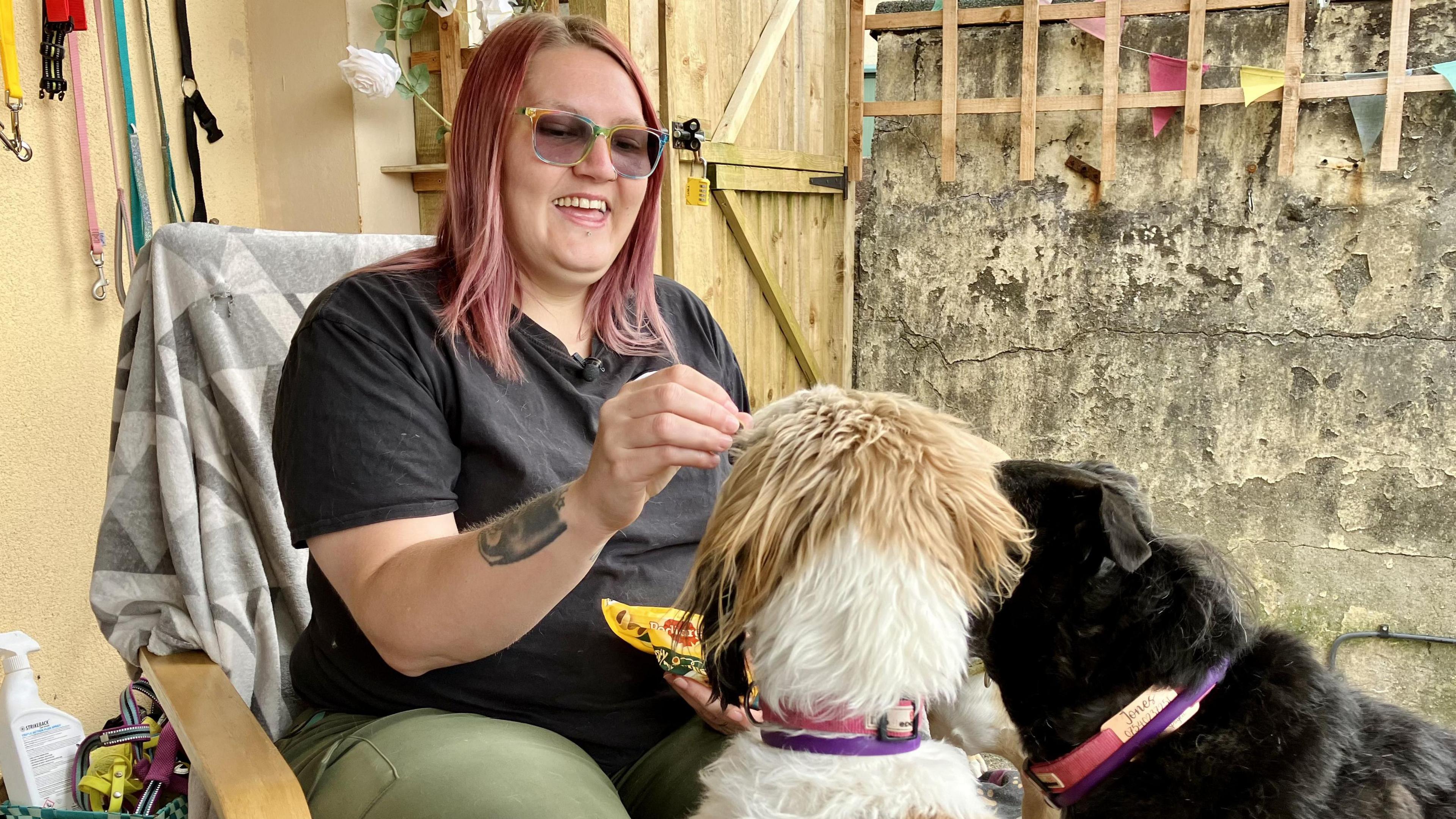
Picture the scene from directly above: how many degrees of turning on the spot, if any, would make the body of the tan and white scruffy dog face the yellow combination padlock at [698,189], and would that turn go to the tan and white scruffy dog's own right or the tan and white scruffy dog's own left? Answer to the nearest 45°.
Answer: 0° — it already faces it

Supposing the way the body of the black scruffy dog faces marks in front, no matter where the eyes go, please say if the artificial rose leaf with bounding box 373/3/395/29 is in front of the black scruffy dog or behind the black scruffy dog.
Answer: in front

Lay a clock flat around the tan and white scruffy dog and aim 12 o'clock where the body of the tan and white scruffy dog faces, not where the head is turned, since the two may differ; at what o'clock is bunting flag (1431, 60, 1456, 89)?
The bunting flag is roughly at 1 o'clock from the tan and white scruffy dog.

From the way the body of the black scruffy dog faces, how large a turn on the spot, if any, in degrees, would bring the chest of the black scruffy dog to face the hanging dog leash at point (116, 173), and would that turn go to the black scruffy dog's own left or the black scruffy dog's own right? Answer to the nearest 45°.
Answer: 0° — it already faces it

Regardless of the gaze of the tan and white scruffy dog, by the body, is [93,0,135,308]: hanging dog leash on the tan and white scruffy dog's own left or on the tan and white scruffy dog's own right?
on the tan and white scruffy dog's own left

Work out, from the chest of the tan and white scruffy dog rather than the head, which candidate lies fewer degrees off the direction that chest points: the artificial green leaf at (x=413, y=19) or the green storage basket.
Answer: the artificial green leaf

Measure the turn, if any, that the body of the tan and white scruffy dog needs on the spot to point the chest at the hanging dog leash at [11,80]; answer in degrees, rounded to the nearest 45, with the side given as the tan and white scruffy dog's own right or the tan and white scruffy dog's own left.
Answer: approximately 45° to the tan and white scruffy dog's own left

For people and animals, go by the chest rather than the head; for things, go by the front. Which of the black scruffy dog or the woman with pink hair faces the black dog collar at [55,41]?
the black scruffy dog

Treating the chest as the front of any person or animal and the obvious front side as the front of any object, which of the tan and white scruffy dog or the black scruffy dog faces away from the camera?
the tan and white scruffy dog

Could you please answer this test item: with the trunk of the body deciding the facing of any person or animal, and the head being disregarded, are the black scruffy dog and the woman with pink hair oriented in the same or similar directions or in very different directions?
very different directions

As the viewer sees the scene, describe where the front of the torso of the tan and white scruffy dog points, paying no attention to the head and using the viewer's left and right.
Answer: facing away from the viewer

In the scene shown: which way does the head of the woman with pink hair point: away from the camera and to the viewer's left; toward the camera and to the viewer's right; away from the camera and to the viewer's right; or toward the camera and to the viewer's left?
toward the camera and to the viewer's right
